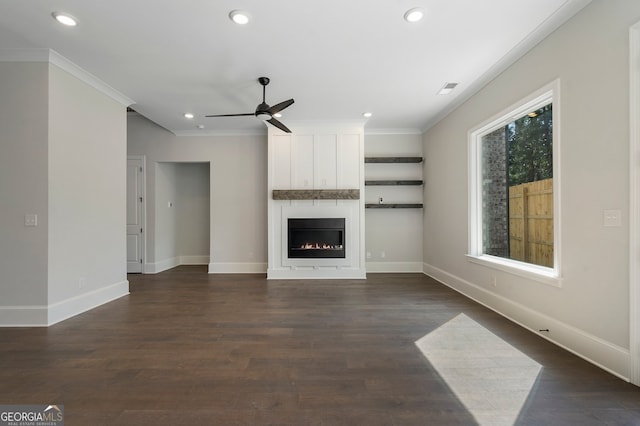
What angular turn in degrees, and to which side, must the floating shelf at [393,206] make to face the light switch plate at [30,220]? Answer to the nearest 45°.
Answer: approximately 45° to its right

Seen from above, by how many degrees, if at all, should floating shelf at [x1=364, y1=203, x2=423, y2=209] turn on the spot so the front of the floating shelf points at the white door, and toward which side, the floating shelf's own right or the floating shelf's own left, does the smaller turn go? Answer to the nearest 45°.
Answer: approximately 90° to the floating shelf's own right

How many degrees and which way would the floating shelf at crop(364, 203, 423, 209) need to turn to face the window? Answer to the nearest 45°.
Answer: approximately 45° to its left

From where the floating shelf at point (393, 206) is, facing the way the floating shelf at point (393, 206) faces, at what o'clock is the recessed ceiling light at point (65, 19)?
The recessed ceiling light is roughly at 1 o'clock from the floating shelf.

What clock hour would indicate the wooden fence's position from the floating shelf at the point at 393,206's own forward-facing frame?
The wooden fence is roughly at 11 o'clock from the floating shelf.

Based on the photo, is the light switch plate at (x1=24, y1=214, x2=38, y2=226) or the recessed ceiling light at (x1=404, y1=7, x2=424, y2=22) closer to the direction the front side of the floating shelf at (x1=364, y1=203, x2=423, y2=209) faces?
the recessed ceiling light

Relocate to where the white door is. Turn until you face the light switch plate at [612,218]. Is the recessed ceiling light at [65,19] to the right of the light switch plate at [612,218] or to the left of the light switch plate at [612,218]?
right

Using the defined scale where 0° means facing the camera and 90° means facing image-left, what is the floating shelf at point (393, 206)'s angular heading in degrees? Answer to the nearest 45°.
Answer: approximately 0°

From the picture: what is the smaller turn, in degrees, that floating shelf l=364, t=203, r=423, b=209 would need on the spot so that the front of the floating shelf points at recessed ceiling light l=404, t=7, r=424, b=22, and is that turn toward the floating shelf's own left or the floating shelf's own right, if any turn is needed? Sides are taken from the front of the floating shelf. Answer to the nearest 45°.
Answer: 0° — it already faces it

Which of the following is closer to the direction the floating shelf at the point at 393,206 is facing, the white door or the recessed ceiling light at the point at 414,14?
the recessed ceiling light
